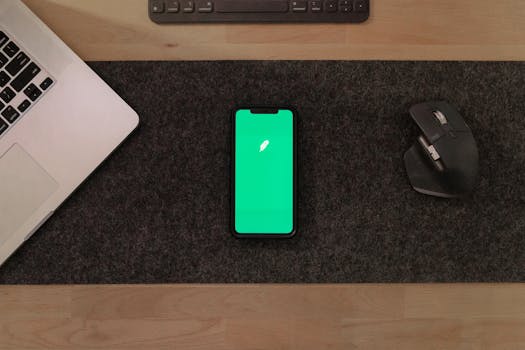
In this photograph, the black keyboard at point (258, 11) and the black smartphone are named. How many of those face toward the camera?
2

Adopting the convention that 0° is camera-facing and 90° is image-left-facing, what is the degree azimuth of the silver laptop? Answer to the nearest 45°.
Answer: approximately 315°

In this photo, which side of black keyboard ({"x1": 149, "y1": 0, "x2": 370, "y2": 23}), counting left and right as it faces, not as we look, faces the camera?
front

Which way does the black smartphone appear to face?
toward the camera
